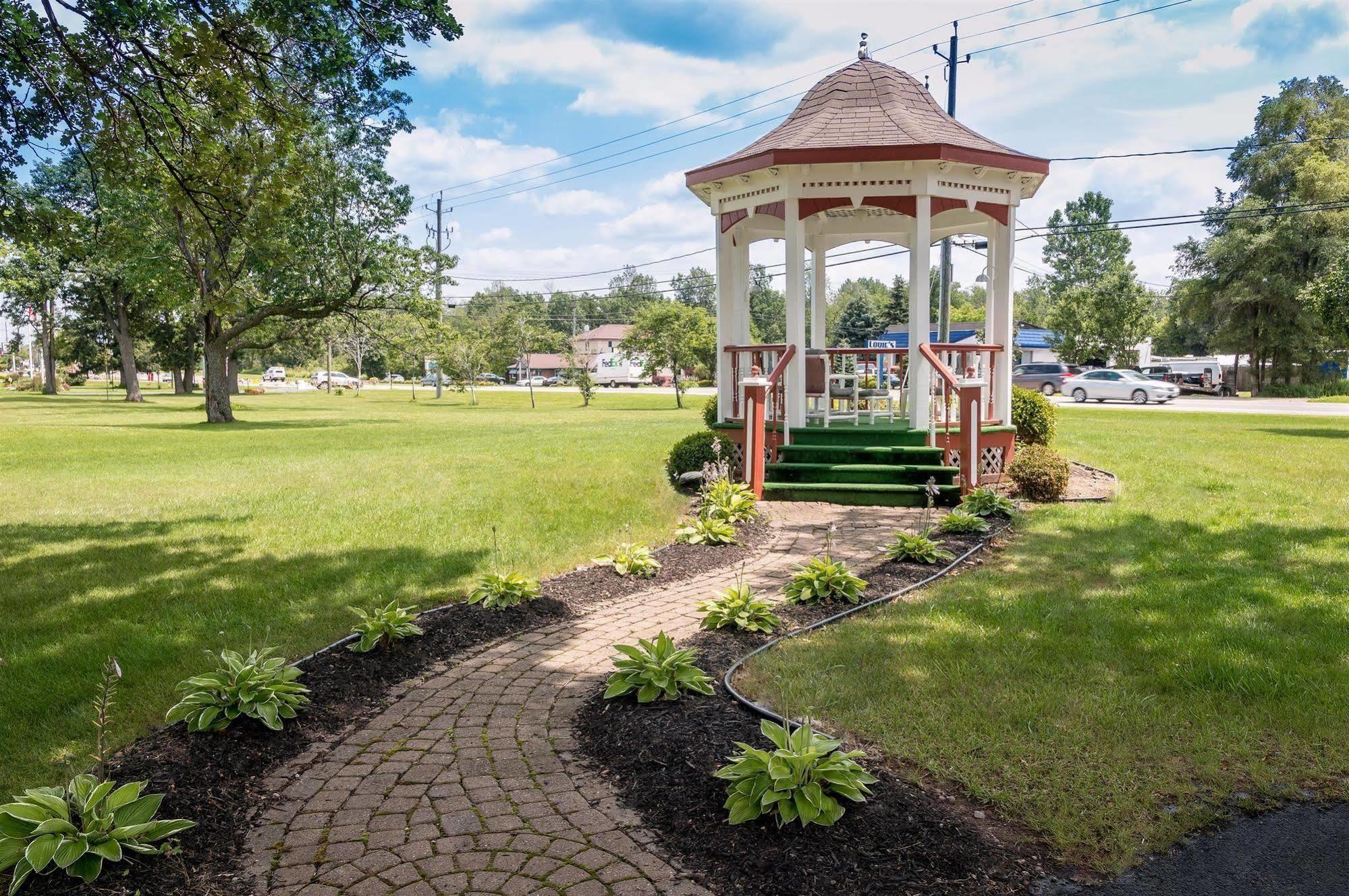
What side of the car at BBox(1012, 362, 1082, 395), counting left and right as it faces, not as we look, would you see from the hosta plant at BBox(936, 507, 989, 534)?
left

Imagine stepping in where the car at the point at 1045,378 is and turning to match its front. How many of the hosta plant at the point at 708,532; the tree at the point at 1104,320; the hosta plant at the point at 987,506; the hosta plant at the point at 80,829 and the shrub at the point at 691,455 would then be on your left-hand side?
4

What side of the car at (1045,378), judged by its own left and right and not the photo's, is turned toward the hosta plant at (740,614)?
left

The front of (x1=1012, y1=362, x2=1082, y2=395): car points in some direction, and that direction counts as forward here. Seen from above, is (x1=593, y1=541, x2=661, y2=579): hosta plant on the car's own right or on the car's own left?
on the car's own left

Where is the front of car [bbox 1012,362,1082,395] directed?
to the viewer's left

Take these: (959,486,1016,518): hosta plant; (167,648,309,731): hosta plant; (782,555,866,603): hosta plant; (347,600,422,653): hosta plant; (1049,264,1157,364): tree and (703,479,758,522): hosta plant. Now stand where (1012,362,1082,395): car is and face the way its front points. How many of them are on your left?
5

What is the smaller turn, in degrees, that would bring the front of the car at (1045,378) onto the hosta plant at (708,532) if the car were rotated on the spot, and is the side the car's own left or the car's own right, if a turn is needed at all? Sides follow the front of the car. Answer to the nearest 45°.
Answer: approximately 90° to the car's own left
